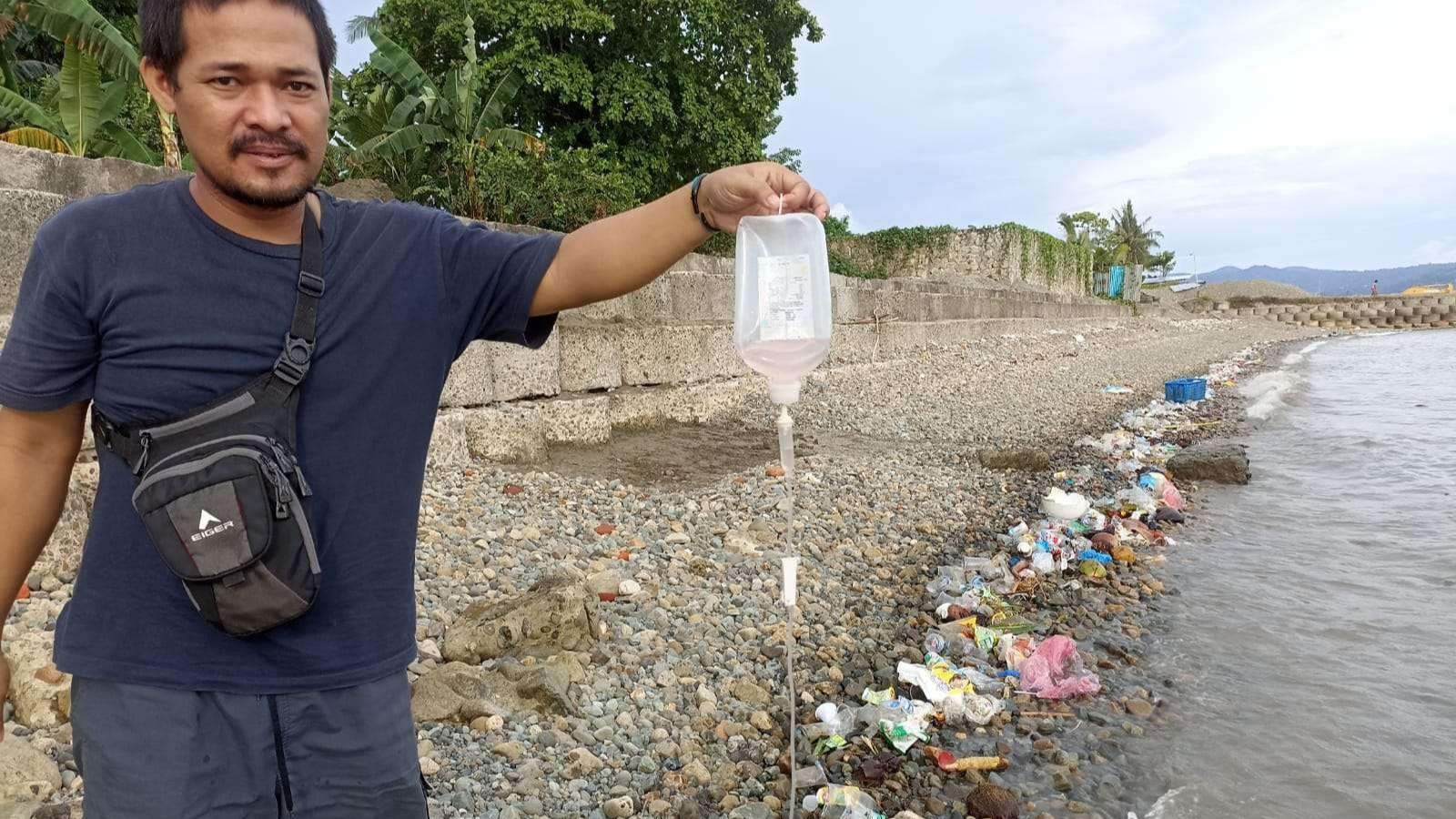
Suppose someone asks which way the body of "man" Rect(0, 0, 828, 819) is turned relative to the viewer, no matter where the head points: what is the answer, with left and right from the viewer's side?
facing the viewer

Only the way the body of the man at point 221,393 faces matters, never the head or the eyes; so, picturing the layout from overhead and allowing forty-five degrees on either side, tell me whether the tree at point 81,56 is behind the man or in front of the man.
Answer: behind

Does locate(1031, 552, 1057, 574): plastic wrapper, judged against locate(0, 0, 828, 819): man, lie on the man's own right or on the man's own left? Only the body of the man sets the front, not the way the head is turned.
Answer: on the man's own left

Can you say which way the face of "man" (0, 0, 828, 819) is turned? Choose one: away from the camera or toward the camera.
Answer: toward the camera

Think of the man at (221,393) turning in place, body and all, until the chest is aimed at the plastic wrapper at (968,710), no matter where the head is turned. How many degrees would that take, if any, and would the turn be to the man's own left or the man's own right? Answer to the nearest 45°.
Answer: approximately 135° to the man's own left

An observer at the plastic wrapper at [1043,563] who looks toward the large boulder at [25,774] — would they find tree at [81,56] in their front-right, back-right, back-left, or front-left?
front-right
